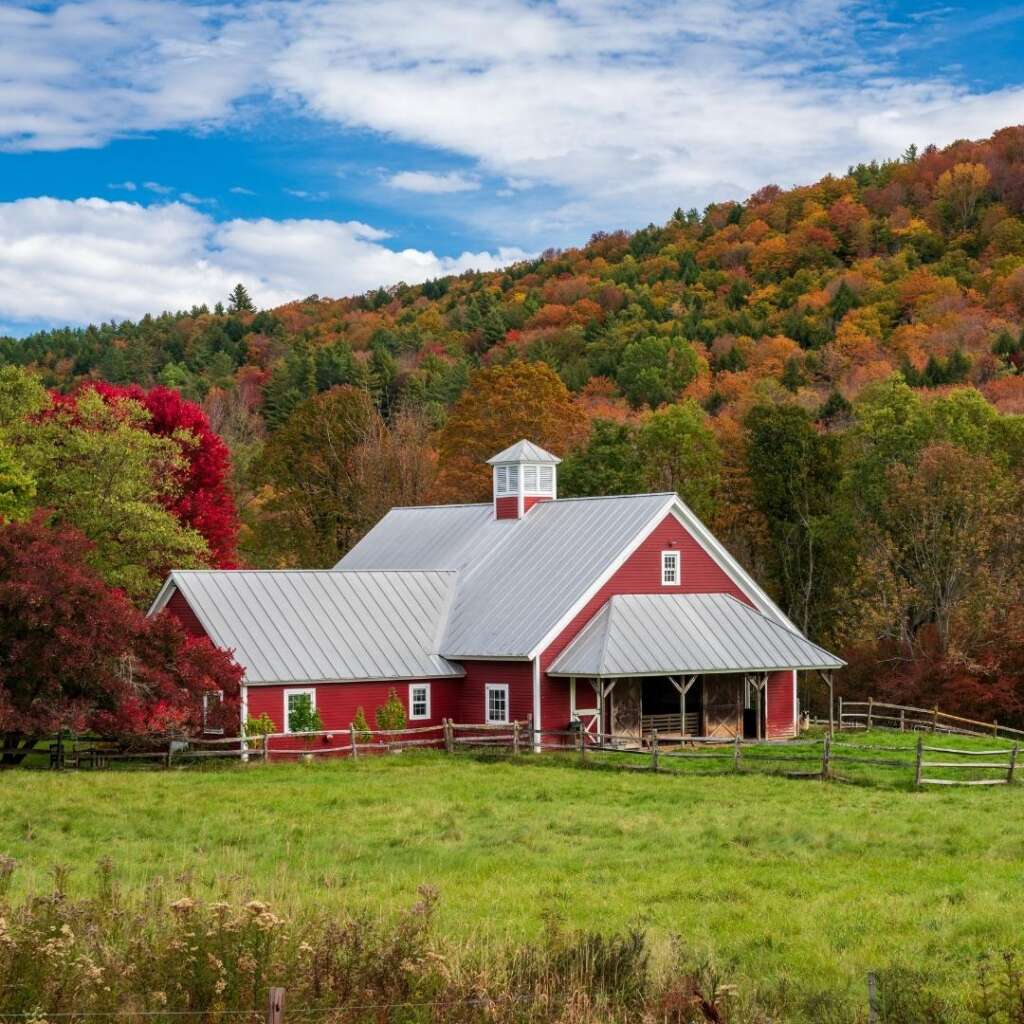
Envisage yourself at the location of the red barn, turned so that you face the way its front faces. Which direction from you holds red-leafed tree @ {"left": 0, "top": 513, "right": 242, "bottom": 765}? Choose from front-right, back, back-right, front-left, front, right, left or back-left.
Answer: right

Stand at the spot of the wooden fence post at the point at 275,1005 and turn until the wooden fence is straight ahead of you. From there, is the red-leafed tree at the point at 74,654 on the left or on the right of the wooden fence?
left

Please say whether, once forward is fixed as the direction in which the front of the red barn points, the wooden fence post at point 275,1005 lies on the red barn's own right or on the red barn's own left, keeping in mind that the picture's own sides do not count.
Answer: on the red barn's own right

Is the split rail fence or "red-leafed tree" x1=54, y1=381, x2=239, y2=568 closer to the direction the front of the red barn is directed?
the split rail fence

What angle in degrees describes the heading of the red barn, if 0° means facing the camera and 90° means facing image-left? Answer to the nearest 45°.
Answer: approximately 315°

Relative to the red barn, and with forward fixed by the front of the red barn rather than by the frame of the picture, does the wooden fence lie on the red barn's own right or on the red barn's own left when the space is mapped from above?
on the red barn's own left
